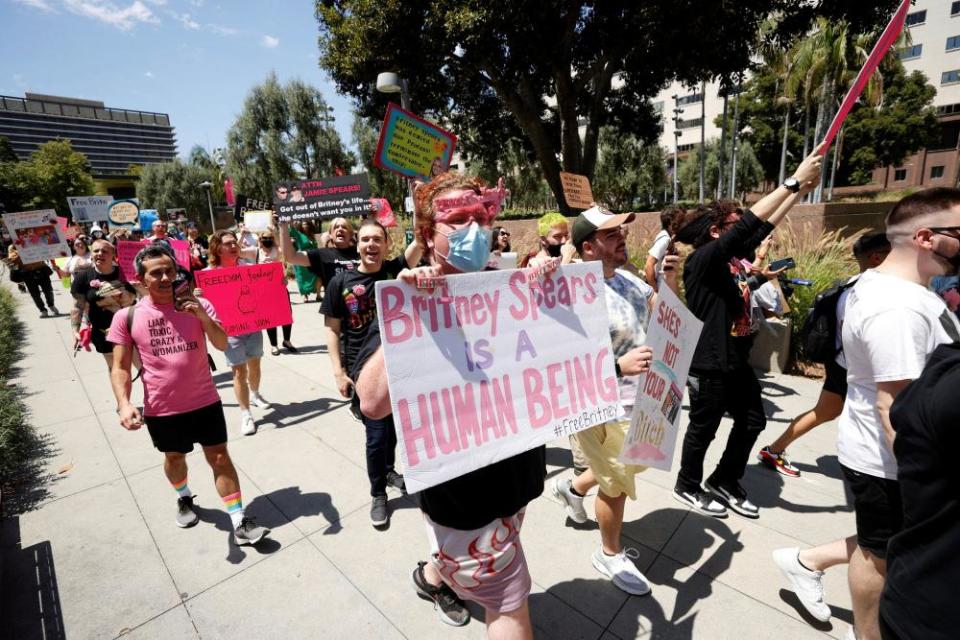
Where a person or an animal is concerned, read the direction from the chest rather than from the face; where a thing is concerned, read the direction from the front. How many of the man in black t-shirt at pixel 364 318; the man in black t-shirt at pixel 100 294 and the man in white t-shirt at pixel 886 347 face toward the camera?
2

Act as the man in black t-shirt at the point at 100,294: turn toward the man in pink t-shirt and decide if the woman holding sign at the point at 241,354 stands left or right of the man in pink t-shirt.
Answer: left

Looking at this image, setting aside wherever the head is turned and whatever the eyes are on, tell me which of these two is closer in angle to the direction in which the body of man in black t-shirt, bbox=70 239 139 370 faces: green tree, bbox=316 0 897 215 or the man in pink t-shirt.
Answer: the man in pink t-shirt

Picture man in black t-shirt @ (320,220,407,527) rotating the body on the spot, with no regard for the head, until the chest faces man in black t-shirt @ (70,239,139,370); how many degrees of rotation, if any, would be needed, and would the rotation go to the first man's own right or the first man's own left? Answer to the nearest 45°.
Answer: approximately 135° to the first man's own right

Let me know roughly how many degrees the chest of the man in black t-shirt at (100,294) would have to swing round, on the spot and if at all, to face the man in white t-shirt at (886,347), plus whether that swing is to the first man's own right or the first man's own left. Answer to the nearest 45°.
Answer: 0° — they already face them

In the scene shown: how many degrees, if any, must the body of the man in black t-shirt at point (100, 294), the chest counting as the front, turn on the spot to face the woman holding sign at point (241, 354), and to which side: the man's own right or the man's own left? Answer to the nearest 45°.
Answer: approximately 45° to the man's own left

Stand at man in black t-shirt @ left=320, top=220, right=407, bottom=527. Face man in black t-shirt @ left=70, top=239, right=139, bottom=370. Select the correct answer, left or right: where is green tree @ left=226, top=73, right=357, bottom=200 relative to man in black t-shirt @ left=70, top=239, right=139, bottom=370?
right

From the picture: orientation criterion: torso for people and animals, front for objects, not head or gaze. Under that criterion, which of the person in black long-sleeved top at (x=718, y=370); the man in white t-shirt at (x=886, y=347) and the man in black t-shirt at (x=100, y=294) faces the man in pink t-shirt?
the man in black t-shirt at (x=100, y=294)
